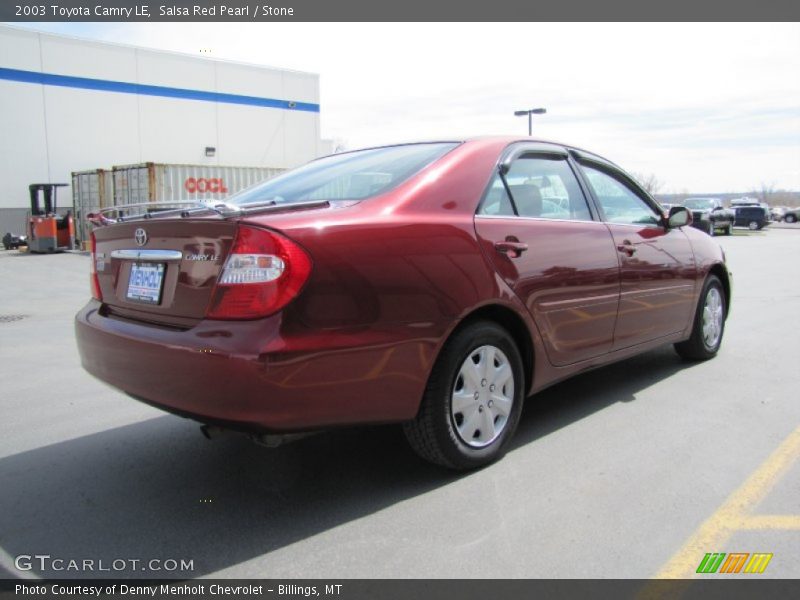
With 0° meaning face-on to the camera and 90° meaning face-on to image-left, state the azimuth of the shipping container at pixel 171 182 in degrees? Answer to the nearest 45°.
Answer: approximately 45°

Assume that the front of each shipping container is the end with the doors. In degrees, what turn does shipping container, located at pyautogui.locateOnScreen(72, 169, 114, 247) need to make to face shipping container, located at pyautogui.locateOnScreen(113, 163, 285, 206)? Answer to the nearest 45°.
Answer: approximately 90° to its left

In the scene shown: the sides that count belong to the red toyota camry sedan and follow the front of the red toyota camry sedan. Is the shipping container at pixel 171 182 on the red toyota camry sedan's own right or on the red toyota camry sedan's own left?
on the red toyota camry sedan's own left

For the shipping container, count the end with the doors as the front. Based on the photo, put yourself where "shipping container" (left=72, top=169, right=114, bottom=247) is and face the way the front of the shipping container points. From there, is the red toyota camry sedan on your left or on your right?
on your left

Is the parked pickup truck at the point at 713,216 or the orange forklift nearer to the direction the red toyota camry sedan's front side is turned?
the parked pickup truck

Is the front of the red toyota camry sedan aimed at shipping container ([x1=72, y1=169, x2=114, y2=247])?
no

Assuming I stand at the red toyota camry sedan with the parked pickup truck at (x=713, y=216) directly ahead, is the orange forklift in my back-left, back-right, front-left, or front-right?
front-left

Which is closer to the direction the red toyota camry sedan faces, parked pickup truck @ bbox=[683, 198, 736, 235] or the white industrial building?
the parked pickup truck

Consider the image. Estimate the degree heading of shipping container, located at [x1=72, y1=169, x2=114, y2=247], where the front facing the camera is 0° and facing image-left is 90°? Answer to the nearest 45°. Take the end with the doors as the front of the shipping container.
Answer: approximately 45°

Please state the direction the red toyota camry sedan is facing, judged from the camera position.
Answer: facing away from the viewer and to the right of the viewer

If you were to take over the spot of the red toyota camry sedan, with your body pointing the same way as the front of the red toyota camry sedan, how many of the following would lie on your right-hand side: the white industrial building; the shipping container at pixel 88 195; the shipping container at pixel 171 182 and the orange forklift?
0

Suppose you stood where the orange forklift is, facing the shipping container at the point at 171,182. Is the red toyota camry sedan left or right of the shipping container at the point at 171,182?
right

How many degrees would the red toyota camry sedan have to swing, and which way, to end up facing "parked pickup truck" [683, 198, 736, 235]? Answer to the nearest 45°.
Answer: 0° — it already faces it
